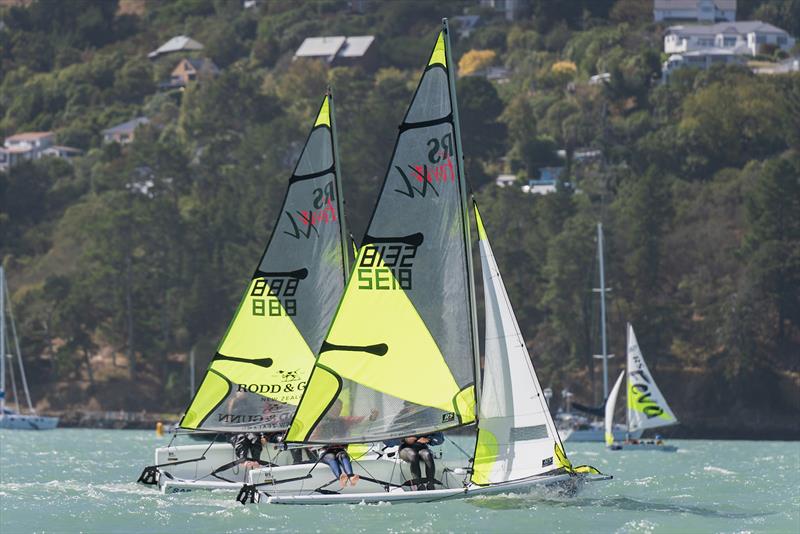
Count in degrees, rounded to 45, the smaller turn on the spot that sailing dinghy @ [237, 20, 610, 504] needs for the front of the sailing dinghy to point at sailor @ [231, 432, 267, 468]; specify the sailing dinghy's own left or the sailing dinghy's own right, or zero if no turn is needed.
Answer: approximately 135° to the sailing dinghy's own left

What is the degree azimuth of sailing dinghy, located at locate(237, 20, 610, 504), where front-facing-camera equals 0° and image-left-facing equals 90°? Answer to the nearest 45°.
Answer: approximately 270°

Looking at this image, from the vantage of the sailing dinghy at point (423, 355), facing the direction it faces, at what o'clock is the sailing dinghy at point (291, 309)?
the sailing dinghy at point (291, 309) is roughly at 8 o'clock from the sailing dinghy at point (423, 355).
